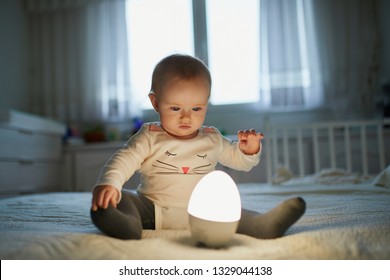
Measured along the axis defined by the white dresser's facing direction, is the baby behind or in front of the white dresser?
in front

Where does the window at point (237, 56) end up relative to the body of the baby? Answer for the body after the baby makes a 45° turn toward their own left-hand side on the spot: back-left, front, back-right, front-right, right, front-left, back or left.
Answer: back-left

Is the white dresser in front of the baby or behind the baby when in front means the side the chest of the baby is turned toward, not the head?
behind

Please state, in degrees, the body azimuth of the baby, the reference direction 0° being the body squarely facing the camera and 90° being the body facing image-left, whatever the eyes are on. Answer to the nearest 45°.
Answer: approximately 0°

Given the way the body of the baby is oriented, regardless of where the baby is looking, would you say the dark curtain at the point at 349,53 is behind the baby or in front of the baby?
behind

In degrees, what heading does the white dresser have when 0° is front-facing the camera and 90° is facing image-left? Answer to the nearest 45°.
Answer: approximately 315°

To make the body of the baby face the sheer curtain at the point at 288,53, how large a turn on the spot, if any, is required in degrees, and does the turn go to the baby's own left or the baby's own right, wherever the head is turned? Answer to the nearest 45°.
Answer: approximately 180°

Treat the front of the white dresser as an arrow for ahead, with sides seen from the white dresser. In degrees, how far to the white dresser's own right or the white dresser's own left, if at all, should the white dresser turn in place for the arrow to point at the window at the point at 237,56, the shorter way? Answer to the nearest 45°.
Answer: approximately 45° to the white dresser's own left

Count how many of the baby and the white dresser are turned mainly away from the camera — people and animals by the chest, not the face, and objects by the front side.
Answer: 0
